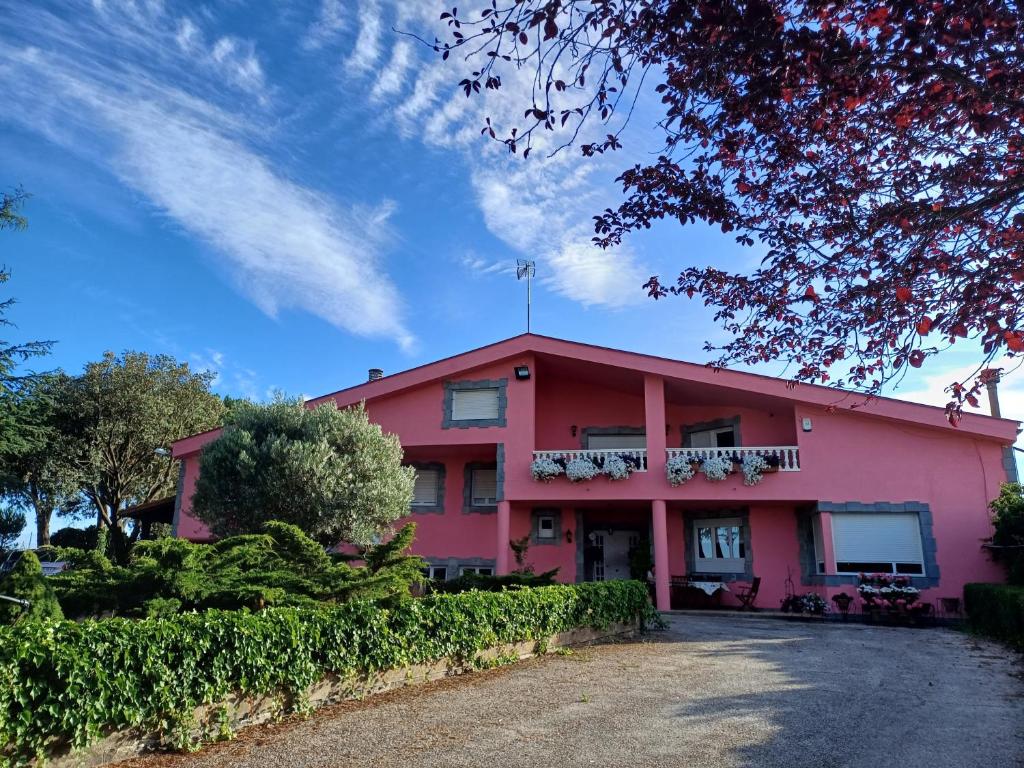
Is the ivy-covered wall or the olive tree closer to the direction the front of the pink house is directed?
the ivy-covered wall

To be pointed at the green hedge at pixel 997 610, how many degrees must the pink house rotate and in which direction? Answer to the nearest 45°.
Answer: approximately 45° to its left

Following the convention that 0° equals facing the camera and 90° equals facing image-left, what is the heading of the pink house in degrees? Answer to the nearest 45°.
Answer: approximately 0°

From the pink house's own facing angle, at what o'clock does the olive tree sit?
The olive tree is roughly at 2 o'clock from the pink house.
